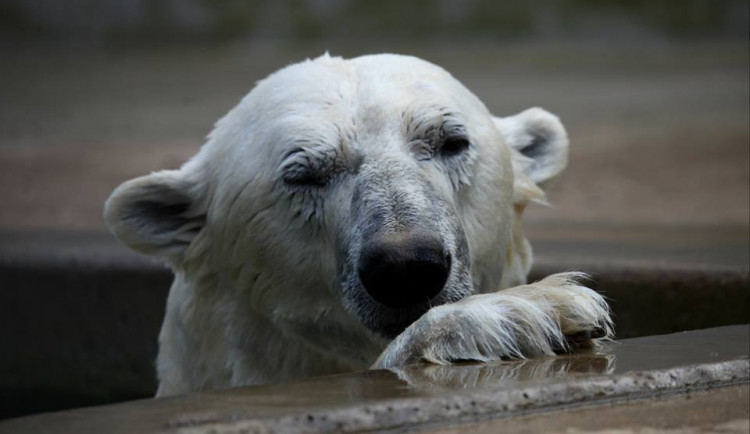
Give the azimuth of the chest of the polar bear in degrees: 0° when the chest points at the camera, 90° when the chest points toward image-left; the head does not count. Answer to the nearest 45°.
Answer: approximately 0°
